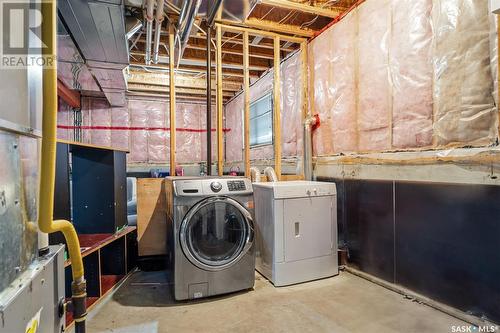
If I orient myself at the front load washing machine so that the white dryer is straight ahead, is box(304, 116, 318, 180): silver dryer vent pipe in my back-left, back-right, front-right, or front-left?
front-left

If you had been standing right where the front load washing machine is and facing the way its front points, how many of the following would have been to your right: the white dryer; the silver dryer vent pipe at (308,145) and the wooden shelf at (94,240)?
1

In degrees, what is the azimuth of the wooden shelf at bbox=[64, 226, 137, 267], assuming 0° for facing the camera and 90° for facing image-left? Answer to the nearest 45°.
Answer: approximately 315°

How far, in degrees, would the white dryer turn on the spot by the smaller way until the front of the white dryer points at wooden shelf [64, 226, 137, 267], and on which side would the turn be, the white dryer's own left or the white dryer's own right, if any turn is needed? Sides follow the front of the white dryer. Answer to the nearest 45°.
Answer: approximately 135° to the white dryer's own right

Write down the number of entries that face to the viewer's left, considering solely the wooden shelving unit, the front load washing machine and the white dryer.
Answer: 0

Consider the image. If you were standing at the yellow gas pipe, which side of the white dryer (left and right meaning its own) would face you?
right

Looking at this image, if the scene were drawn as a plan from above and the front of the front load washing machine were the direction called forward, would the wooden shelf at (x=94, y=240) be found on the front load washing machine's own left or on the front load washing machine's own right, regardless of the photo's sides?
on the front load washing machine's own right

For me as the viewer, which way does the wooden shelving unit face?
facing the viewer and to the right of the viewer

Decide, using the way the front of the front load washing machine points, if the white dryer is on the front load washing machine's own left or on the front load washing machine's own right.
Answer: on the front load washing machine's own left

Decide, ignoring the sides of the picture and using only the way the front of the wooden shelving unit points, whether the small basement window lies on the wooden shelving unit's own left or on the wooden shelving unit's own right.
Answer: on the wooden shelving unit's own left

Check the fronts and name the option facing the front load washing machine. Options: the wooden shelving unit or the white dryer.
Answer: the wooden shelving unit

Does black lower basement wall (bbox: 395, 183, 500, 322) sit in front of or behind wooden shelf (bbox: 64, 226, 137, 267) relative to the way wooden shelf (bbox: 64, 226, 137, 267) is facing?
in front

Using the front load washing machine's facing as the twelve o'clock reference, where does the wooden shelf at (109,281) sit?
The wooden shelf is roughly at 4 o'clock from the front load washing machine.

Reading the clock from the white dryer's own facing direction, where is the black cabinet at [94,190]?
The black cabinet is roughly at 4 o'clock from the white dryer.

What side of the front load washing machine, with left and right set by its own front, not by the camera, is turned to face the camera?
front
